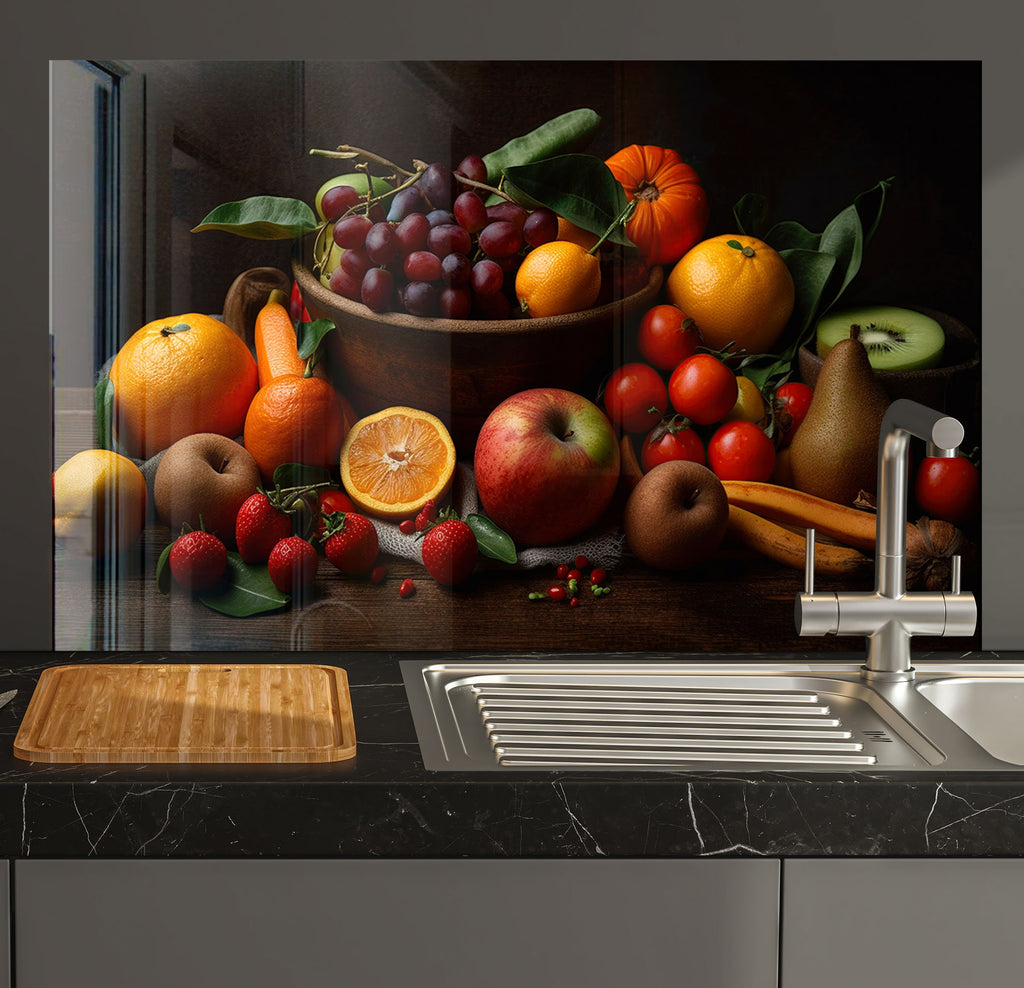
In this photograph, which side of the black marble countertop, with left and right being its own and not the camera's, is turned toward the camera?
front

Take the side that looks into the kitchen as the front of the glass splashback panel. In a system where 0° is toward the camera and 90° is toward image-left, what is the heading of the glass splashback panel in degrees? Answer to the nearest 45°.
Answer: approximately 0°

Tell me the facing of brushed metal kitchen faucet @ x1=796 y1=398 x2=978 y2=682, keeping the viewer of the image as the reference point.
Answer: facing the viewer and to the right of the viewer

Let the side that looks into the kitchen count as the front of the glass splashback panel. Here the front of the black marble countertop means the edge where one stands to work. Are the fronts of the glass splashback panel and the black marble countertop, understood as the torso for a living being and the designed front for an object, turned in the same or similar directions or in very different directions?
same or similar directions

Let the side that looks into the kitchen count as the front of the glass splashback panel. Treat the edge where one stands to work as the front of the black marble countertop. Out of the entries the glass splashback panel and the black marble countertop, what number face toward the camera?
2
